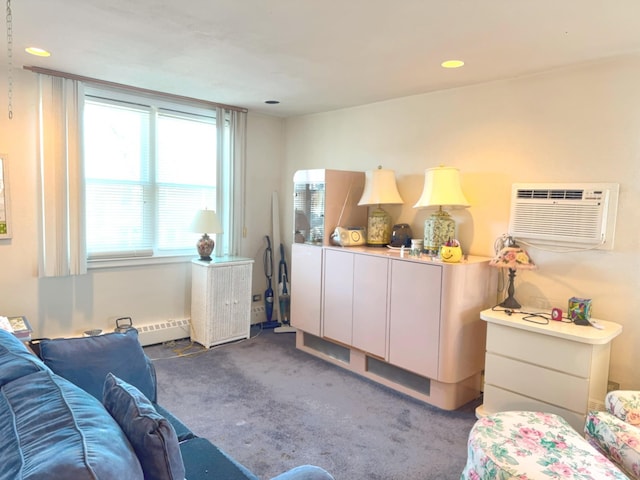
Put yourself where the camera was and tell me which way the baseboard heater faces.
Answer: facing the viewer and to the right of the viewer

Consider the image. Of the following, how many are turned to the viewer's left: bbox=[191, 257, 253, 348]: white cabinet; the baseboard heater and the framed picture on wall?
0

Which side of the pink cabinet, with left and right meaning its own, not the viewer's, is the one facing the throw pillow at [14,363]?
front

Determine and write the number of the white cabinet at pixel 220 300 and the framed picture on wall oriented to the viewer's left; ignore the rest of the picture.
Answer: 0

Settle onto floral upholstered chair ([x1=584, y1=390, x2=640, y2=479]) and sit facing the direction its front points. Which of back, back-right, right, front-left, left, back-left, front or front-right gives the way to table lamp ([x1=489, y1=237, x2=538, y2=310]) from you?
right

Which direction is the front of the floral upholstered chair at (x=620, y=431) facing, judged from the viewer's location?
facing the viewer and to the left of the viewer

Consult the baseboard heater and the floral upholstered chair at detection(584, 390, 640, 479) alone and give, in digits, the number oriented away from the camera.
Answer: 0

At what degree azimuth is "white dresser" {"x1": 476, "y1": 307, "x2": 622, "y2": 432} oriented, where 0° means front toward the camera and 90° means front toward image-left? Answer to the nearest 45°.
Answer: approximately 45°

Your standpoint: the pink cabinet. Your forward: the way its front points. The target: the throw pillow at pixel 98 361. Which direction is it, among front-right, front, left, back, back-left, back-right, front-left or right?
front

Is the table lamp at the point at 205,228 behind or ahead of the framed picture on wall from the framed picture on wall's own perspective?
ahead

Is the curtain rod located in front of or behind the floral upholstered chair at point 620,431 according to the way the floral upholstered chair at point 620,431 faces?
in front

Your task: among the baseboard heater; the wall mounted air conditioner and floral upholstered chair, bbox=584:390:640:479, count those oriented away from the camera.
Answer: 0

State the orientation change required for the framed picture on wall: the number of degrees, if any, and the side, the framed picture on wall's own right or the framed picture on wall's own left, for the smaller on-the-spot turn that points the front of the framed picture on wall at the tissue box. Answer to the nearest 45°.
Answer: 0° — it already faces it

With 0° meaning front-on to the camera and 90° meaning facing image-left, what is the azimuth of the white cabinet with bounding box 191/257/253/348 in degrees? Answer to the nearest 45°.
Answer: approximately 315°

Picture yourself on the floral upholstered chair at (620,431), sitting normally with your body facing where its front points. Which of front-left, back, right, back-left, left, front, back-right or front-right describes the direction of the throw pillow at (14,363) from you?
front

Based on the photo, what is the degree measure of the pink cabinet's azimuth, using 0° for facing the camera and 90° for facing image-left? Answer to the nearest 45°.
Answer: approximately 45°

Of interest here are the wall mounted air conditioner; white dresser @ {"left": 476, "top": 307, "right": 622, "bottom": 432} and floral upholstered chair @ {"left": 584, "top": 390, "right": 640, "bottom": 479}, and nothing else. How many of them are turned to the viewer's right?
0
